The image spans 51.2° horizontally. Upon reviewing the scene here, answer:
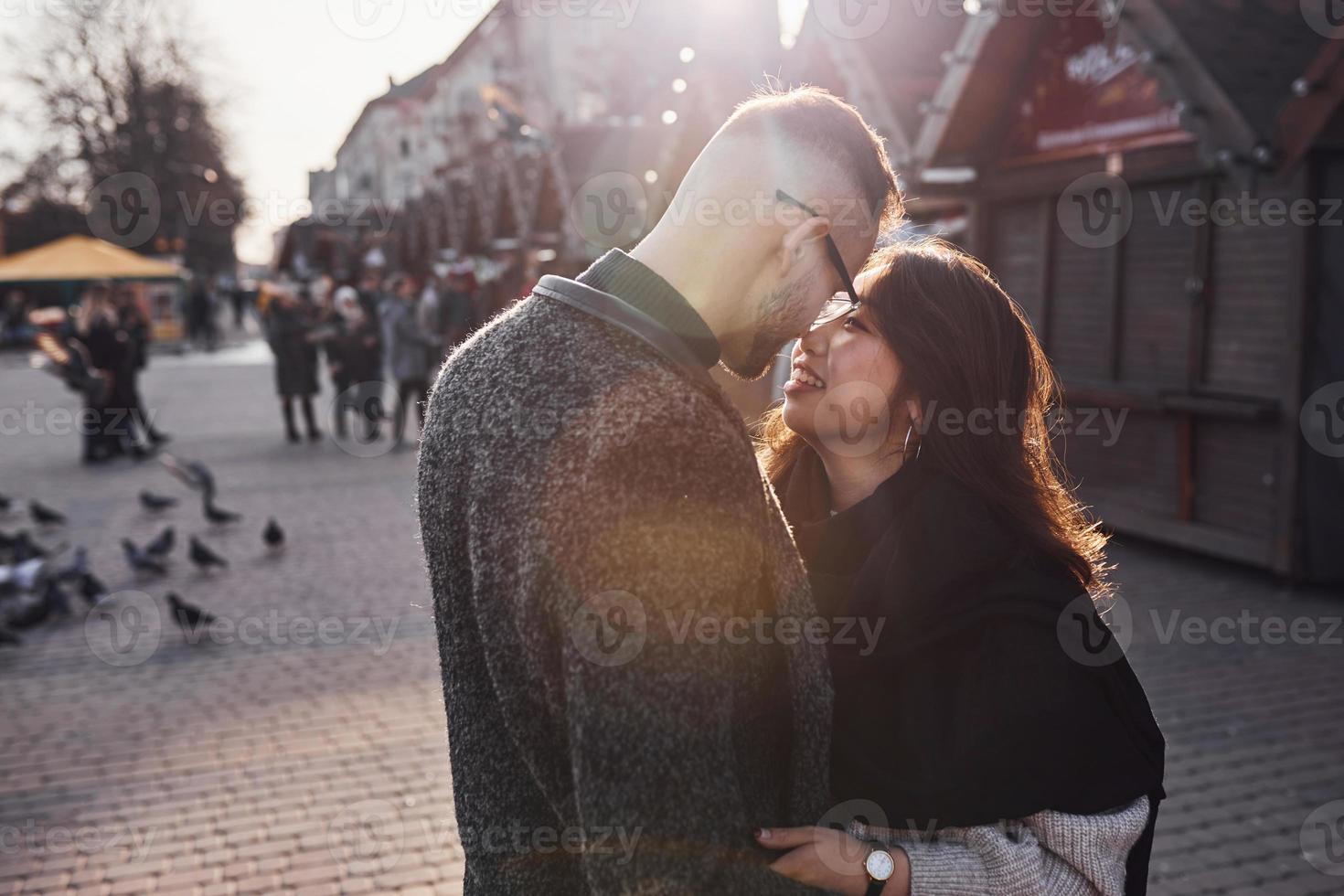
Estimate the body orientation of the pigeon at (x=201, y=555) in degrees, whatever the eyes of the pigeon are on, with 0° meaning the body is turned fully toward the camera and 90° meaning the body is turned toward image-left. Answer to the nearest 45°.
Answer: approximately 90°

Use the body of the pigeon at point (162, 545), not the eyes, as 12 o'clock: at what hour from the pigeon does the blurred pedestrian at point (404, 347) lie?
The blurred pedestrian is roughly at 10 o'clock from the pigeon.

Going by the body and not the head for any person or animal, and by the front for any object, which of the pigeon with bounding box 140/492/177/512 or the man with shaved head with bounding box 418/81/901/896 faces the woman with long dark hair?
the man with shaved head

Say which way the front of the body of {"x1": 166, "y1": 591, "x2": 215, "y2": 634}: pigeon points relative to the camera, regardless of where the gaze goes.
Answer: to the viewer's left

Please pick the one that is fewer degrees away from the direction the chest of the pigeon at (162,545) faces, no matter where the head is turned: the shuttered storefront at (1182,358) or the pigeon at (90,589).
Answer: the shuttered storefront

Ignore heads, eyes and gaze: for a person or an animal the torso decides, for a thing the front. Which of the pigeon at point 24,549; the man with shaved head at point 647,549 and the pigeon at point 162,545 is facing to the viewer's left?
the pigeon at point 24,549

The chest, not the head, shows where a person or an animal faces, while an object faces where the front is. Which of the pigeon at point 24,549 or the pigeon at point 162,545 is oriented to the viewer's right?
the pigeon at point 162,545

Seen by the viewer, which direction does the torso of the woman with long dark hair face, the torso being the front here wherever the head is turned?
to the viewer's left
